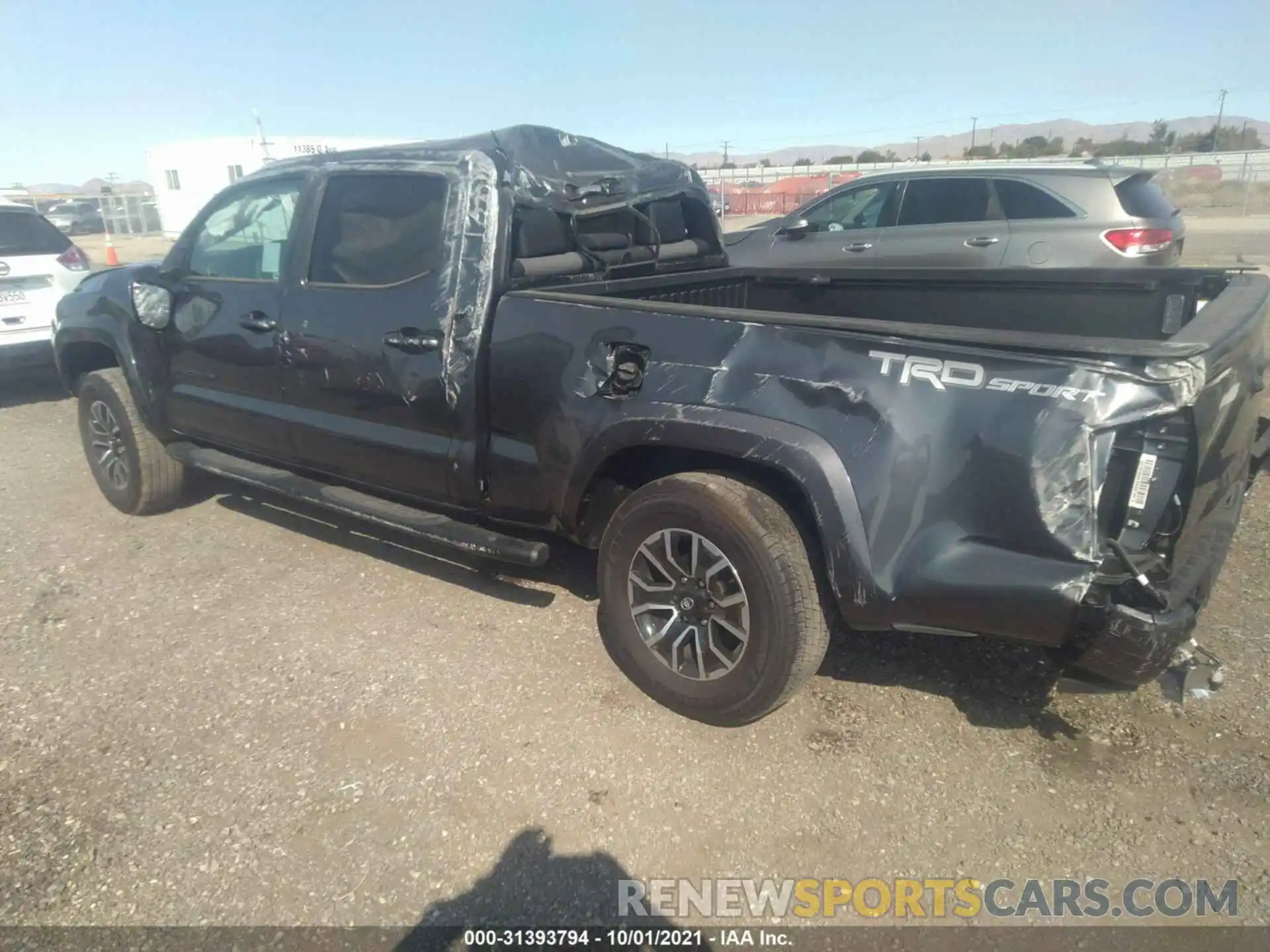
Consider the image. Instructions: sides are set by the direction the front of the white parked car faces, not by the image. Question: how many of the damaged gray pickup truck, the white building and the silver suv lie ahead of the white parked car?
1

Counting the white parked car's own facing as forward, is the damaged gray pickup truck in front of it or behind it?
behind

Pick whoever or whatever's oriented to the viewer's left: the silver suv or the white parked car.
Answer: the silver suv

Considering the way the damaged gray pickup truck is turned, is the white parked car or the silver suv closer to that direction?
the white parked car

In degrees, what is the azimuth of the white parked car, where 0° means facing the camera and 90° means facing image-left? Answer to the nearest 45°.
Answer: approximately 180°

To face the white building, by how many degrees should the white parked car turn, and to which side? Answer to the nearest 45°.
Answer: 0° — it already faces it

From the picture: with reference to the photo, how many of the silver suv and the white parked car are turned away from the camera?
1

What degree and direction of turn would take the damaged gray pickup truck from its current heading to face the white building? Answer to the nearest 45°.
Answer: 0° — it already faces it

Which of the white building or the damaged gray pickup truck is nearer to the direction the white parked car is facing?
the white building

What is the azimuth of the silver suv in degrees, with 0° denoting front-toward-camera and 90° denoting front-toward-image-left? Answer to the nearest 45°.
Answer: approximately 90°

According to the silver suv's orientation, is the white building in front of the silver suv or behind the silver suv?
in front

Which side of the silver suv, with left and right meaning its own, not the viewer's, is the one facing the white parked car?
front

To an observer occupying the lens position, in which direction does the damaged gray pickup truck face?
facing away from the viewer and to the left of the viewer
